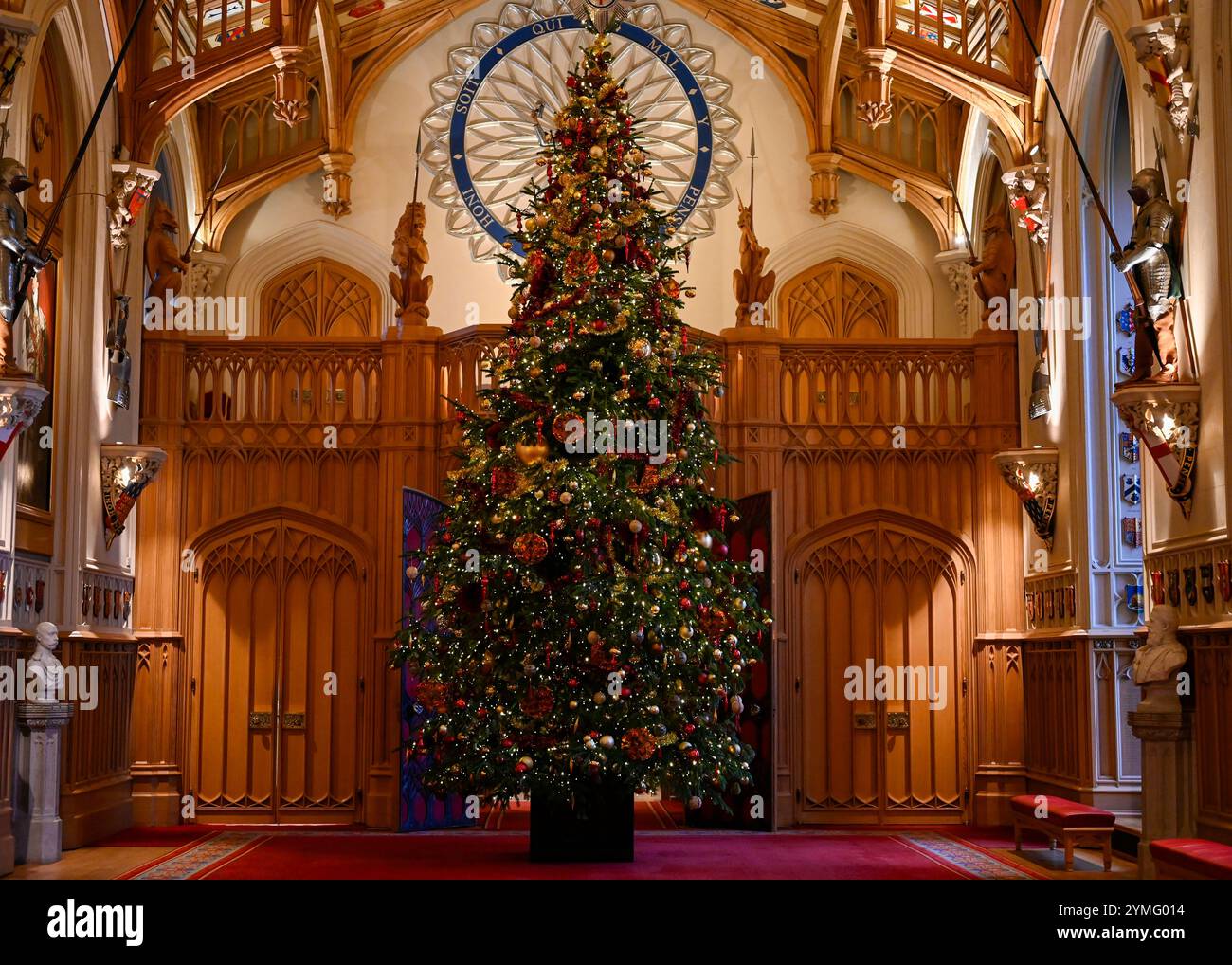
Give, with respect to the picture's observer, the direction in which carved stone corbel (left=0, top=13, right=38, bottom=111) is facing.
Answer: facing to the right of the viewer

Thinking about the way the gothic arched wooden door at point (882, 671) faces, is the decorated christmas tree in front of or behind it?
in front

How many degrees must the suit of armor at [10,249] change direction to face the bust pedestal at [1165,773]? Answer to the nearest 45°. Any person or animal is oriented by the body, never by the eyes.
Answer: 0° — it already faces it

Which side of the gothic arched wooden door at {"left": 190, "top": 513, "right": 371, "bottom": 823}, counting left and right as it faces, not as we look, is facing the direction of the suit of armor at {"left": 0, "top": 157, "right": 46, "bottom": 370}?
front

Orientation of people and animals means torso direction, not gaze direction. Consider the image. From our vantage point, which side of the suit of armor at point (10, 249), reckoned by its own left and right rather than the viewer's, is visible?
right

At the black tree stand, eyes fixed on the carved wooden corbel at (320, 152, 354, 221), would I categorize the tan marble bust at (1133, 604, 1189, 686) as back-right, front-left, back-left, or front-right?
back-right

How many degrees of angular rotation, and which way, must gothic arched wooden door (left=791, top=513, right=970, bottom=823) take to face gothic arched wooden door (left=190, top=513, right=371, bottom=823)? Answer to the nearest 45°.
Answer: approximately 90° to its right

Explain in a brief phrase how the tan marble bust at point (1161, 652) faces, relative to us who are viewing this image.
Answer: facing to the left of the viewer

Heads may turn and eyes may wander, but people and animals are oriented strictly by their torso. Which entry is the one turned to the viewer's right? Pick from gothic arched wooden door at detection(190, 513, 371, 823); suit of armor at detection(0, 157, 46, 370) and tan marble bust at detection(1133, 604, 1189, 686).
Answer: the suit of armor

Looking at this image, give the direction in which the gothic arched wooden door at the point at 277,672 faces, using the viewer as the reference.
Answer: facing the viewer

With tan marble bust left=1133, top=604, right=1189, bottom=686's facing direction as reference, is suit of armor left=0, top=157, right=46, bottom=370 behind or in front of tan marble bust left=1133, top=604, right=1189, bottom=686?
in front
